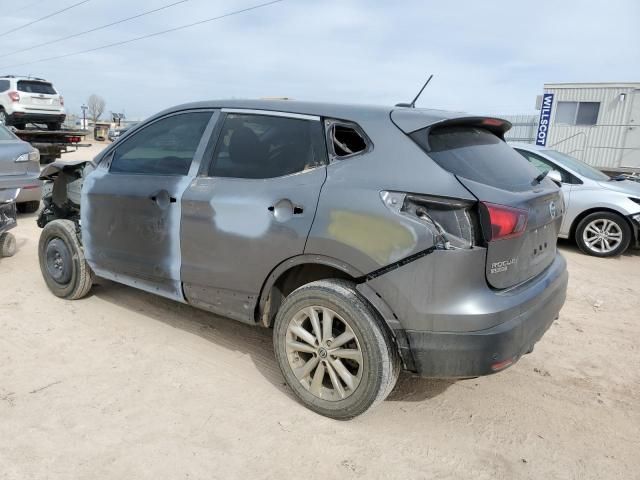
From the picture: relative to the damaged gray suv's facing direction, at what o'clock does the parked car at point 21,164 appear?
The parked car is roughly at 12 o'clock from the damaged gray suv.

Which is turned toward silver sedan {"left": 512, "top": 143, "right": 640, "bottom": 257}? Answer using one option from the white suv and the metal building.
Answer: the metal building

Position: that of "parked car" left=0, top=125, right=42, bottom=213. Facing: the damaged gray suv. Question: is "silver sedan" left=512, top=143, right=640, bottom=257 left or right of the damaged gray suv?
left

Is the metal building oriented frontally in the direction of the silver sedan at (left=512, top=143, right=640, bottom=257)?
yes

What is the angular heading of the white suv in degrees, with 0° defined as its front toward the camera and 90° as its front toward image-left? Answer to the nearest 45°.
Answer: approximately 135°

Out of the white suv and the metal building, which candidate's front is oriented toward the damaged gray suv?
the metal building

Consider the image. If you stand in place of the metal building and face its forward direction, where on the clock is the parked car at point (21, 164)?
The parked car is roughly at 1 o'clock from the metal building.

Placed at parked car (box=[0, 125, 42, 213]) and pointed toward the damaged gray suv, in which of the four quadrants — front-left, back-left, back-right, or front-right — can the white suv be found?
back-left

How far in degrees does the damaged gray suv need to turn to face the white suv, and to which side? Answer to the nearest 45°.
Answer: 0° — it already faces it

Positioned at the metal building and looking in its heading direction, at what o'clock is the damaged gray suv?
The damaged gray suv is roughly at 12 o'clock from the metal building.
